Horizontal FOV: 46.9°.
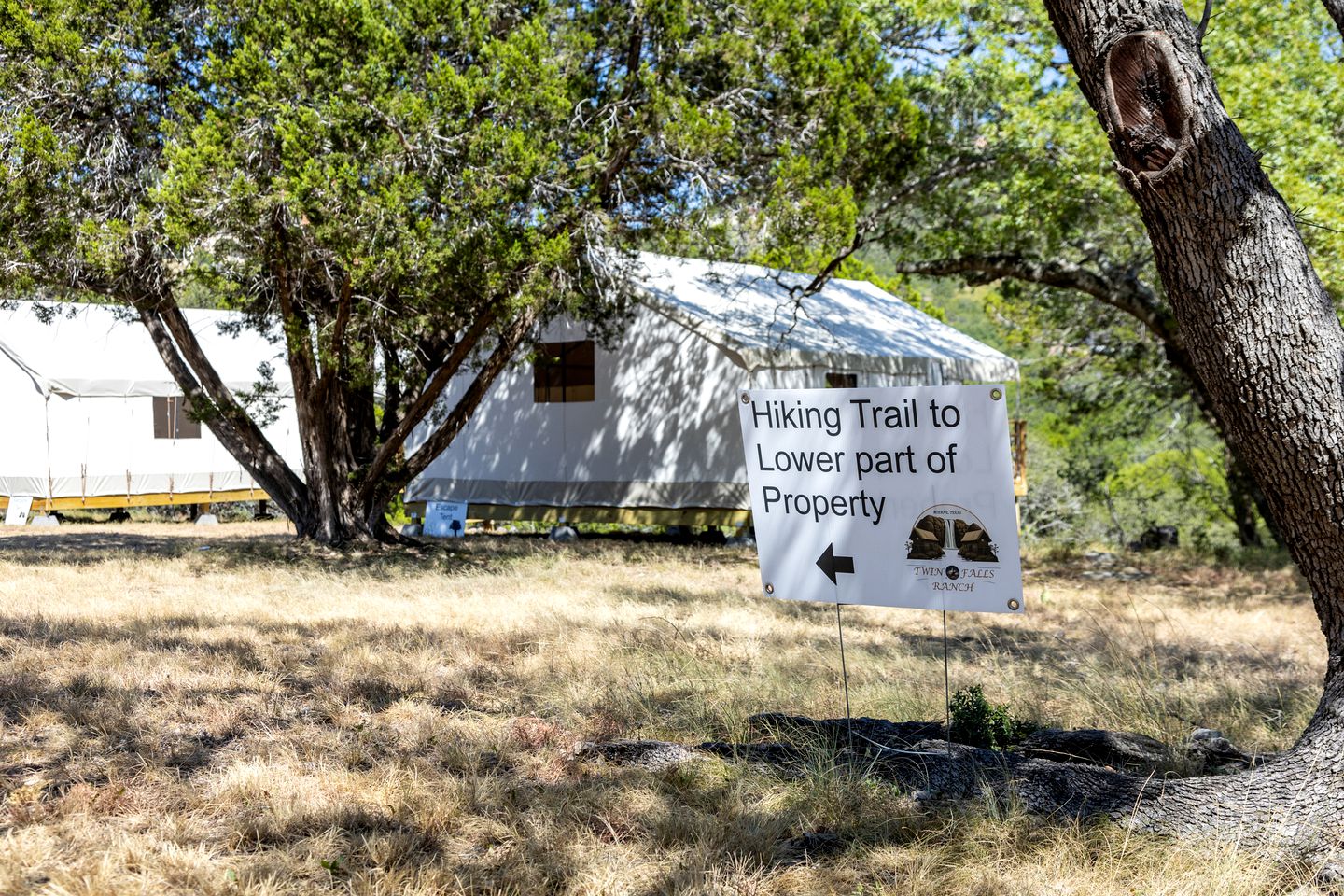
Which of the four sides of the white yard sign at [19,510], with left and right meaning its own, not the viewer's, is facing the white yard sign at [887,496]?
front

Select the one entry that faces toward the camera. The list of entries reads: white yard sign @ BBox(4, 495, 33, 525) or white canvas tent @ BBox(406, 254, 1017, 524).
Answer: the white yard sign

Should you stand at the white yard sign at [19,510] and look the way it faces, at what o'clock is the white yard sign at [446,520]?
the white yard sign at [446,520] is roughly at 10 o'clock from the white yard sign at [19,510].

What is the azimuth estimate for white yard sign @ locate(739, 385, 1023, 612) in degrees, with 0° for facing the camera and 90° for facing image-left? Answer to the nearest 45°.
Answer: approximately 0°

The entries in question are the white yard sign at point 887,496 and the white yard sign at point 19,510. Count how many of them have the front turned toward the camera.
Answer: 2

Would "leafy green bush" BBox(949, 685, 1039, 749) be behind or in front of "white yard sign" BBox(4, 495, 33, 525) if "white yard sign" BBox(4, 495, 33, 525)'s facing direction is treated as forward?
in front

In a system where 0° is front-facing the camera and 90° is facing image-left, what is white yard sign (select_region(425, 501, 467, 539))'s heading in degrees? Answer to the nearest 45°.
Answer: approximately 0°

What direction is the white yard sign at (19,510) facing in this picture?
toward the camera

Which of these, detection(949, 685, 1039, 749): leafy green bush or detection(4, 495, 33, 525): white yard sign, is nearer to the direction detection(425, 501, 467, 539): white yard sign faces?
the leafy green bush

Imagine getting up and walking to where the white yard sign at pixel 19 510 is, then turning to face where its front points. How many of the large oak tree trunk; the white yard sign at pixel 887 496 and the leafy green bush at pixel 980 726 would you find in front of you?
3
